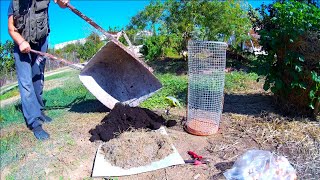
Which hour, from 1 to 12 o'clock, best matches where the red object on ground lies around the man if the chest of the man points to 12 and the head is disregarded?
The red object on ground is roughly at 12 o'clock from the man.

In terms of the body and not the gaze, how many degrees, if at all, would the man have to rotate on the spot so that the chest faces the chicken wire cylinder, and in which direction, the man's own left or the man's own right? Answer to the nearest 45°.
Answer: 0° — they already face it

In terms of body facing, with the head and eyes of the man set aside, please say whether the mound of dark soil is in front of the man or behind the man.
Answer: in front

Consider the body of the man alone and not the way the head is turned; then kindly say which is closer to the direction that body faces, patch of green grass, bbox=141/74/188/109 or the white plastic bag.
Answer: the white plastic bag

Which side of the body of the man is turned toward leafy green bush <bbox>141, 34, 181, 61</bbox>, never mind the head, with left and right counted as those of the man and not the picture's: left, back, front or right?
left

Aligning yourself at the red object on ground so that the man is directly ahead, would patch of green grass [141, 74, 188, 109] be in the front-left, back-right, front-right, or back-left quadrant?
front-right

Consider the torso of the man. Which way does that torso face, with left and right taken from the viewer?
facing the viewer and to the right of the viewer

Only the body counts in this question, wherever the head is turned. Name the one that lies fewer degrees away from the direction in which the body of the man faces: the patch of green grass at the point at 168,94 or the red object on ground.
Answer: the red object on ground

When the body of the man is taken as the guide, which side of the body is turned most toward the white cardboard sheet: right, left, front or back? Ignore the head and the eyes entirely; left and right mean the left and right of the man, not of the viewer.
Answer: front

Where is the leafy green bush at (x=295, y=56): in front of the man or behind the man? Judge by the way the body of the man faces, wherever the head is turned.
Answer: in front

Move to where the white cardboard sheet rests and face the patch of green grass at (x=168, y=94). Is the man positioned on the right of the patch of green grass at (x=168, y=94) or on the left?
left

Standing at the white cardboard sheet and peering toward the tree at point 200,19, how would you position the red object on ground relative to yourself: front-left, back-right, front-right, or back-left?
front-right

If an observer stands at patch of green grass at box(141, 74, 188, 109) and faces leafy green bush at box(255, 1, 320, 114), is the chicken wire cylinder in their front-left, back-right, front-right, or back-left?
front-right

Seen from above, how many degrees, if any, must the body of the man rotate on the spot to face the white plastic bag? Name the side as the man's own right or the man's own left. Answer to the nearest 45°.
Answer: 0° — they already face it

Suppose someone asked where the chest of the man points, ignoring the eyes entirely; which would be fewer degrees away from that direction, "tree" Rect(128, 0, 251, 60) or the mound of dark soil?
the mound of dark soil

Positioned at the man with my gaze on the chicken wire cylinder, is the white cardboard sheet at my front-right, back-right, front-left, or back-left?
front-right

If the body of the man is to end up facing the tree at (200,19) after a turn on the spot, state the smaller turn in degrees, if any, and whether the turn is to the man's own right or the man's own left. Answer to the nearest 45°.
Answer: approximately 90° to the man's own left

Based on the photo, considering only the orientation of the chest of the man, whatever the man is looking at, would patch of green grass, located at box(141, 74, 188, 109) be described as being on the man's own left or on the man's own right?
on the man's own left
